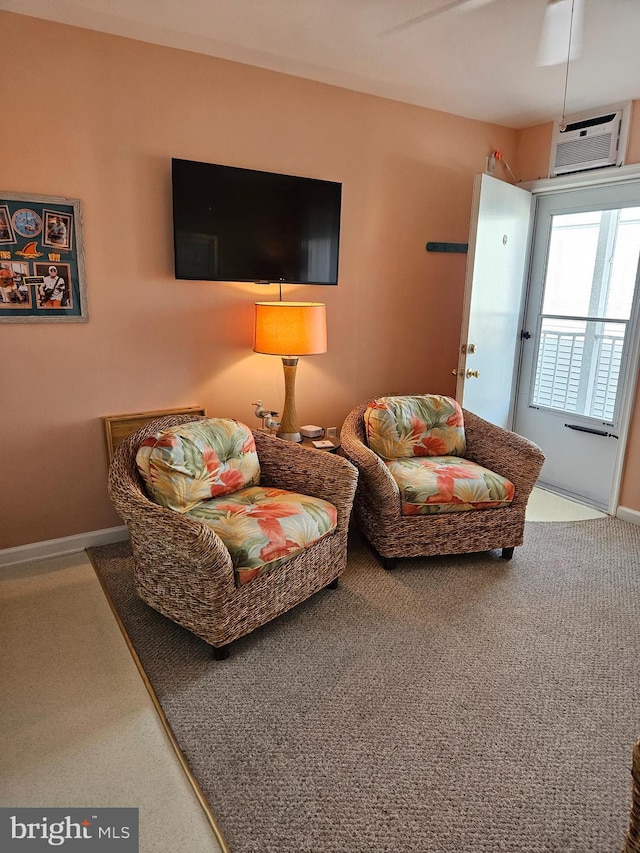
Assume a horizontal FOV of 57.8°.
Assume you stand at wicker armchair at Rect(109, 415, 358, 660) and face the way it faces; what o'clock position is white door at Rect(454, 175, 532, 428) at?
The white door is roughly at 9 o'clock from the wicker armchair.

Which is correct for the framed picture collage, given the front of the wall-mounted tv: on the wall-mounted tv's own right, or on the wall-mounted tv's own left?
on the wall-mounted tv's own right

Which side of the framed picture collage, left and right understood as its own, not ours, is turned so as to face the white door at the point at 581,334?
left

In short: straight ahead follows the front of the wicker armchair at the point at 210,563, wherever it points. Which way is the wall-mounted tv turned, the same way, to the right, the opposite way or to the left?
the same way

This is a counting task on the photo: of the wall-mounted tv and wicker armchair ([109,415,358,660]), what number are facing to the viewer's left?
0

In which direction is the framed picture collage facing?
toward the camera

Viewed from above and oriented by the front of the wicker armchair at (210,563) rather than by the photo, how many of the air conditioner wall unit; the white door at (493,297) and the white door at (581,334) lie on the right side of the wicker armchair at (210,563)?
0

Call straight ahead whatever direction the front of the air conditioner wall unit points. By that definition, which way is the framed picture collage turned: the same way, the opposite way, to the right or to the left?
to the left

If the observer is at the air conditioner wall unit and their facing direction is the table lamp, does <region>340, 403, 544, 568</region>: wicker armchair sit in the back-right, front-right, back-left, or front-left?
front-left

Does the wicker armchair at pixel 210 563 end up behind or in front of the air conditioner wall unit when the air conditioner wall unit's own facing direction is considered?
in front

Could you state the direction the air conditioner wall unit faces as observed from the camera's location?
facing the viewer and to the left of the viewer

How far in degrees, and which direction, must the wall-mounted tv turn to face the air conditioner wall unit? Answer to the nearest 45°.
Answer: approximately 45° to its left

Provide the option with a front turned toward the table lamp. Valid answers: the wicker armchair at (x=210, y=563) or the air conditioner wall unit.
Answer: the air conditioner wall unit

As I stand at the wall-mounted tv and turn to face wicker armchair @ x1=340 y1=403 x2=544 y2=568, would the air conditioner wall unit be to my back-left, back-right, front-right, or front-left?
front-left

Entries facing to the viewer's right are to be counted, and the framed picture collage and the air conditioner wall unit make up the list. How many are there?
0
